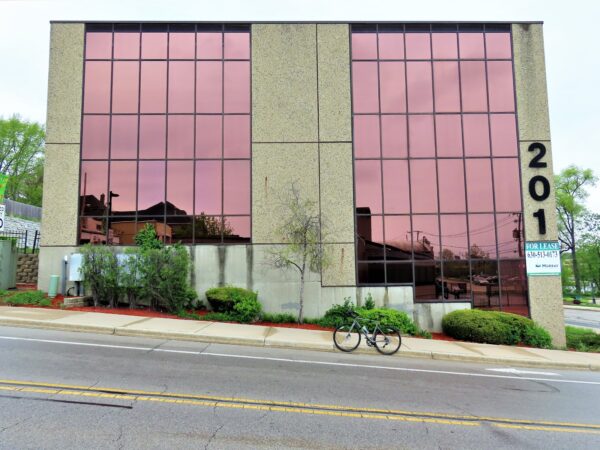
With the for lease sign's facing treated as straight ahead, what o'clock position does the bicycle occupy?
The bicycle is roughly at 1 o'clock from the for lease sign.

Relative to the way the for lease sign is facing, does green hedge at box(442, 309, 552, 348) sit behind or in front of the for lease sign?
in front

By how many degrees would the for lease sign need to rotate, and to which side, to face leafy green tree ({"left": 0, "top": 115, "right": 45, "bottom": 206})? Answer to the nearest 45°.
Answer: approximately 90° to its right

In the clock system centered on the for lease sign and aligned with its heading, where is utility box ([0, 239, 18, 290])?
The utility box is roughly at 2 o'clock from the for lease sign.

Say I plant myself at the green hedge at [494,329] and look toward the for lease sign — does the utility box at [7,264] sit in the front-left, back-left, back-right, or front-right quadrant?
back-left

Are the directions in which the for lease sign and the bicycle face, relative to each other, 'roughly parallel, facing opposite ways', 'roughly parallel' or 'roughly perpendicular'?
roughly perpendicular

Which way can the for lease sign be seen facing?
toward the camera
